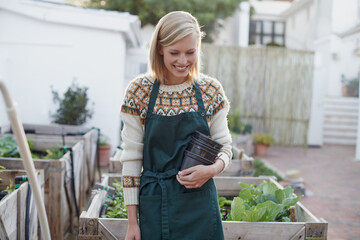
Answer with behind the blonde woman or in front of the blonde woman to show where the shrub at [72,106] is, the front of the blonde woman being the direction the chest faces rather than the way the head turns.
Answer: behind

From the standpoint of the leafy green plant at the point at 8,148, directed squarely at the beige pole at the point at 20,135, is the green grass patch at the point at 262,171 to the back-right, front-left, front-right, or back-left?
back-left

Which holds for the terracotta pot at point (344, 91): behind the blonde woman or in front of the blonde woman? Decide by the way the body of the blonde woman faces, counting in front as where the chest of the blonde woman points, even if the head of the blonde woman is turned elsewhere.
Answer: behind

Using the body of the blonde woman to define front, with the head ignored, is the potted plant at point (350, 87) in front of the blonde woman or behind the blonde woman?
behind

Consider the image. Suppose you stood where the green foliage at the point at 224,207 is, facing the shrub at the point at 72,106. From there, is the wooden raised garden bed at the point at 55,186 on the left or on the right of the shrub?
left

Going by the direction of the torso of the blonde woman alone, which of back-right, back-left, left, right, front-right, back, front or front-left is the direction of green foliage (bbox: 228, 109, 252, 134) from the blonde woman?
back

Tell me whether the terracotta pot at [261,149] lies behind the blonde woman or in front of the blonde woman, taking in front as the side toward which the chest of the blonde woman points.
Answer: behind

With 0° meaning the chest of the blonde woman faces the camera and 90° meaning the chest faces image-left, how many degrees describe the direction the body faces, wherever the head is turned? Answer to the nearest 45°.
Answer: approximately 0°
